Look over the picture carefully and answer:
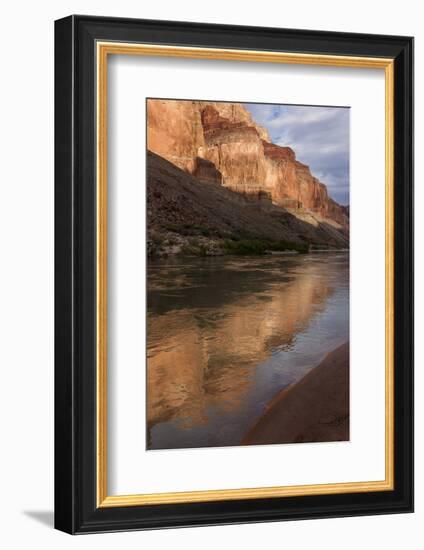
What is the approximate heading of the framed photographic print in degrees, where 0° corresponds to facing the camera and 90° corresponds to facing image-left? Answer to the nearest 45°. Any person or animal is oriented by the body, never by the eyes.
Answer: approximately 315°
